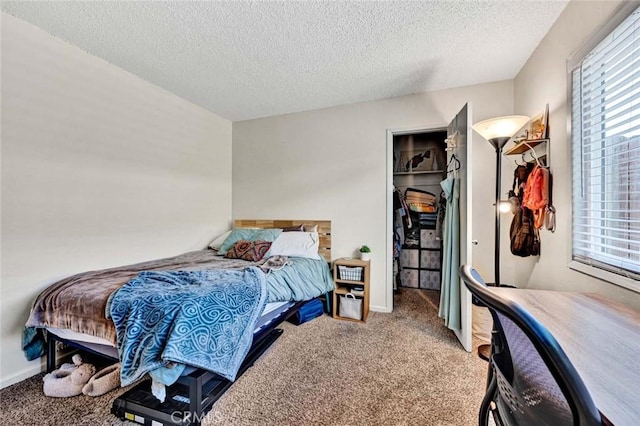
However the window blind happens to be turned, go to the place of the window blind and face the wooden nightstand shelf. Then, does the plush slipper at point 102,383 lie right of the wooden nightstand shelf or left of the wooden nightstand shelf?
left

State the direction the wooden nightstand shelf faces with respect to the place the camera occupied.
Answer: facing the viewer

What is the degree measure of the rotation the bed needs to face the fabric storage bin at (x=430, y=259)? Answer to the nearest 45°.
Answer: approximately 135° to its left

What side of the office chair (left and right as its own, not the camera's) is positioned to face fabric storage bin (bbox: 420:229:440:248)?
left

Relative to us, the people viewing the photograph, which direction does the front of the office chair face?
facing away from the viewer and to the right of the viewer

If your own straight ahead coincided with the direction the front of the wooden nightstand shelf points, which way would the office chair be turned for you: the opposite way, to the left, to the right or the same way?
to the left

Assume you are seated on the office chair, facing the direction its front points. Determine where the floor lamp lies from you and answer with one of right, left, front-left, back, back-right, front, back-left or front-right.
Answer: front-left

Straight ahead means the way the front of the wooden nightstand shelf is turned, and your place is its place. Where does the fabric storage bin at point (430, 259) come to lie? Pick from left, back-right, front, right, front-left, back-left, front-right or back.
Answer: back-left

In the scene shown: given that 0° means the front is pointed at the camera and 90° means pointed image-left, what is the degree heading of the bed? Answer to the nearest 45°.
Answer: approximately 45°

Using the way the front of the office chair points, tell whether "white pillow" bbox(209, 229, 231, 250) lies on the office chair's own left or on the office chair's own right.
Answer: on the office chair's own left

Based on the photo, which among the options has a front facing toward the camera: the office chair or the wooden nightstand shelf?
the wooden nightstand shelf

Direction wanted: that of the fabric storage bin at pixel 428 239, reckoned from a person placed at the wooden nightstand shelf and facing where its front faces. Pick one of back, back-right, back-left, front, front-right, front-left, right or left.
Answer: back-left

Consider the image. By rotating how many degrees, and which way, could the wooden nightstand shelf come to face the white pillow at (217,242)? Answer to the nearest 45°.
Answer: approximately 90° to its right

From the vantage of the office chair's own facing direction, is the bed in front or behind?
behind

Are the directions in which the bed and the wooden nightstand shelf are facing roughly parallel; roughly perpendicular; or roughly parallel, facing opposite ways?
roughly parallel

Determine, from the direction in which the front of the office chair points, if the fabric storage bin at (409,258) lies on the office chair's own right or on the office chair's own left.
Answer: on the office chair's own left

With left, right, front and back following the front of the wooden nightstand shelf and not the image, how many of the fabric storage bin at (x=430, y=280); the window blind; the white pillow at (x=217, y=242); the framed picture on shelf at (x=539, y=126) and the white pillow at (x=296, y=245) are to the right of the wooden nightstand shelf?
2

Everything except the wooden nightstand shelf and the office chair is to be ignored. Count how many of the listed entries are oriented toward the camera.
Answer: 1

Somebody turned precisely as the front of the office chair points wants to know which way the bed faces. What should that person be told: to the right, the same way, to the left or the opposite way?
to the right
